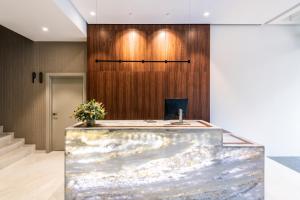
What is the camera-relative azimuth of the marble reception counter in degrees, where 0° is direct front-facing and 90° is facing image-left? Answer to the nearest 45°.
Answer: approximately 0°

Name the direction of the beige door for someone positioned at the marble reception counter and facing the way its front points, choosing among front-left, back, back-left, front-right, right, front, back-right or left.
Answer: back-right

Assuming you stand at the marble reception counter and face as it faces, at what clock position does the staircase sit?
The staircase is roughly at 4 o'clock from the marble reception counter.
